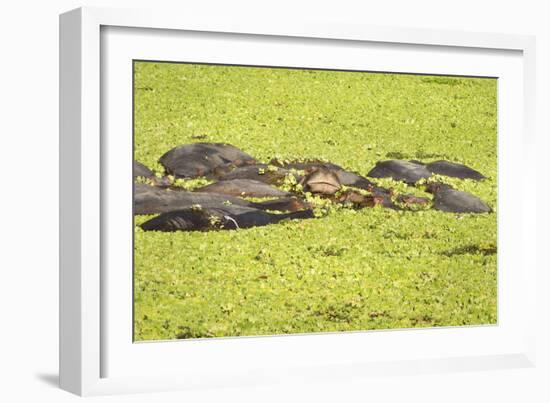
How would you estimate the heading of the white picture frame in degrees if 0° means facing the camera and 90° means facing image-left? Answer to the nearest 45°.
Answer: approximately 315°
